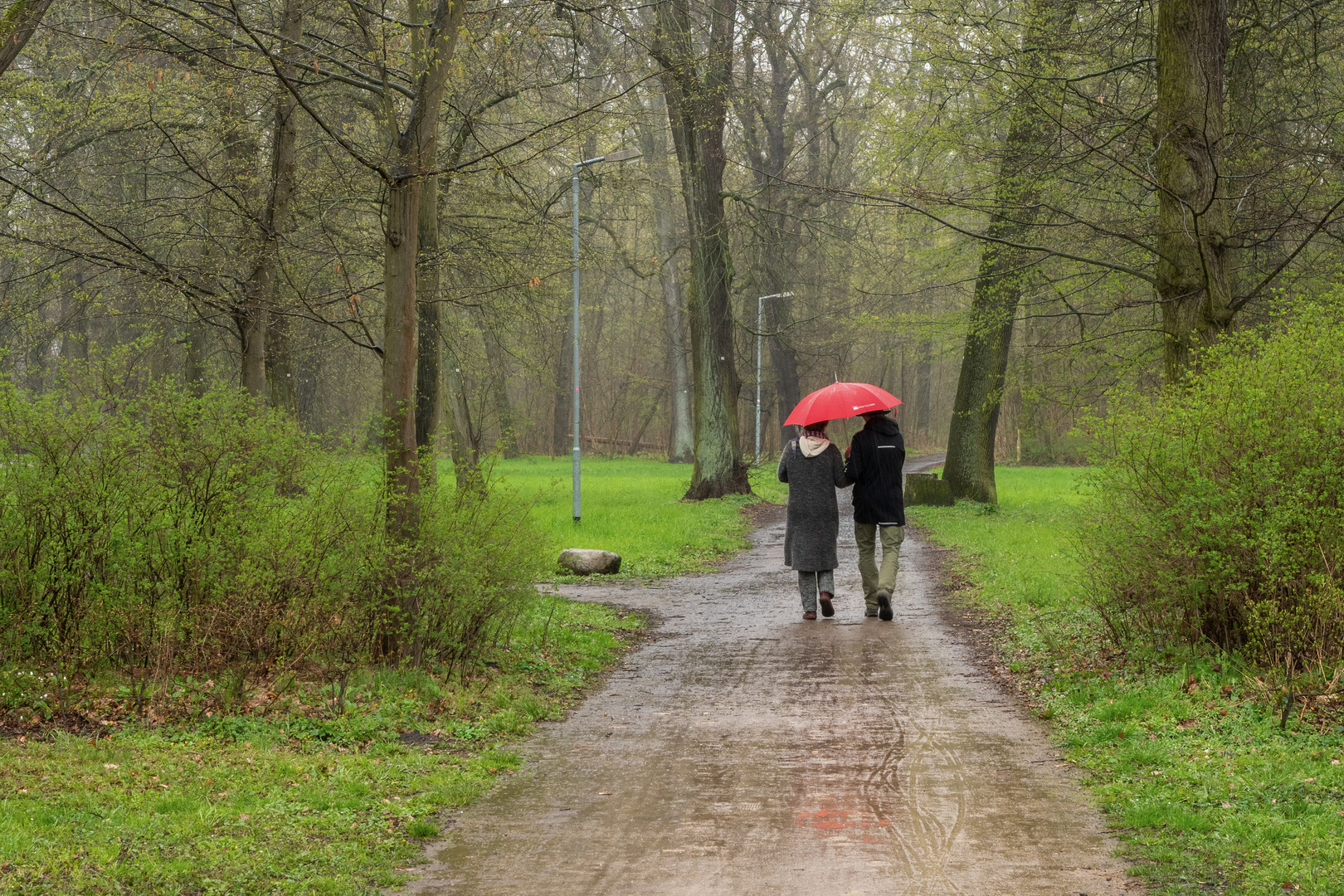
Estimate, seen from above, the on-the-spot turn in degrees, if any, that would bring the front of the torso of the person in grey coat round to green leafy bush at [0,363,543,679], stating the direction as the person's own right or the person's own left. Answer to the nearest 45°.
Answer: approximately 135° to the person's own left

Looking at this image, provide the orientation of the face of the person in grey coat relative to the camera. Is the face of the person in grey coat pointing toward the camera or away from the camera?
away from the camera

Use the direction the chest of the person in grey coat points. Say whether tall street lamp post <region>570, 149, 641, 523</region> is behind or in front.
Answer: in front

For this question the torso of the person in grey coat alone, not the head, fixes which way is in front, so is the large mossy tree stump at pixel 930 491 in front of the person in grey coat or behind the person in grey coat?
in front

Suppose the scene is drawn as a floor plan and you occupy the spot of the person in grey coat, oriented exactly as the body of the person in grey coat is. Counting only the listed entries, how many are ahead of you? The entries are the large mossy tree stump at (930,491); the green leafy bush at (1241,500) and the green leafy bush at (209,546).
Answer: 1

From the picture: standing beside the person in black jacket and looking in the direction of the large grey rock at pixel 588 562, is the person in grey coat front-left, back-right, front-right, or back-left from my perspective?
front-left

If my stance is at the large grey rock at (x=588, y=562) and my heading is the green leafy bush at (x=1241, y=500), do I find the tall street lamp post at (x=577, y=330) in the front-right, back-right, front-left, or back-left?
back-left

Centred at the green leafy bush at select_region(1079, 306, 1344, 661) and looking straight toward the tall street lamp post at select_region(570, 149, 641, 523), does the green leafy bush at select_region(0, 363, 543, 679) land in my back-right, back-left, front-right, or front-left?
front-left

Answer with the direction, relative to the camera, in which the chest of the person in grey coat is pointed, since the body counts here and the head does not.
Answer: away from the camera

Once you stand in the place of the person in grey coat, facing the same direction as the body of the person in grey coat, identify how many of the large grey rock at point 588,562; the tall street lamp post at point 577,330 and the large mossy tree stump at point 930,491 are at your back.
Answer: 0

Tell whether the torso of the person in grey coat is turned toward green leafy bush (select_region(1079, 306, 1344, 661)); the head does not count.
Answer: no

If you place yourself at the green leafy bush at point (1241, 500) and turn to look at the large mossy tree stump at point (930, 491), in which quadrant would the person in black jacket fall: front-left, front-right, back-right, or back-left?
front-left
